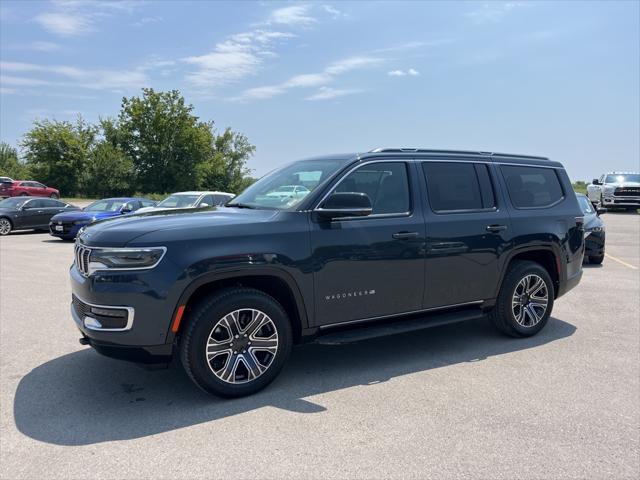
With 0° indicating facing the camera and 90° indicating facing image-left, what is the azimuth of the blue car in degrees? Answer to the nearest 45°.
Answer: approximately 45°

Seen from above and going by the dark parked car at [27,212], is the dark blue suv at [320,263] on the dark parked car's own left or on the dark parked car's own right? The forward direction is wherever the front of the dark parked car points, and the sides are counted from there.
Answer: on the dark parked car's own left

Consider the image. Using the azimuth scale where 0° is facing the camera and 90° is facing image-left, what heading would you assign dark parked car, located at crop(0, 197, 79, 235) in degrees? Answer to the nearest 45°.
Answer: approximately 45°

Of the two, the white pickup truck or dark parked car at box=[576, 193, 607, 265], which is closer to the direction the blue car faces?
the dark parked car

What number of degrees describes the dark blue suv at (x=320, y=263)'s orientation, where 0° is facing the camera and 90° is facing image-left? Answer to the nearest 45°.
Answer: approximately 45°

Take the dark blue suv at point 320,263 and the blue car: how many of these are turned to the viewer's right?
0

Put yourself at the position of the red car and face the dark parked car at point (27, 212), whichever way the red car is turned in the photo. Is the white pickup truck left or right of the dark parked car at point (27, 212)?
left

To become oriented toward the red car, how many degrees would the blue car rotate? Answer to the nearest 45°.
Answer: approximately 135° to its right
